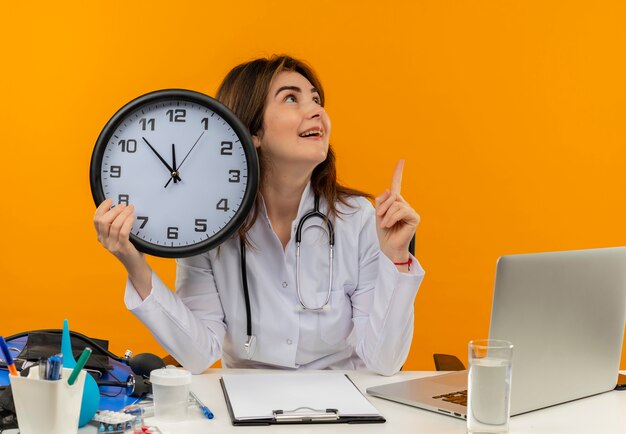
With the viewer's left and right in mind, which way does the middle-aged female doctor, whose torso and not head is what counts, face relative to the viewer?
facing the viewer

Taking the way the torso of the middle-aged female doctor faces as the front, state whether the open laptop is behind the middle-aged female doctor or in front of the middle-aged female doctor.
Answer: in front

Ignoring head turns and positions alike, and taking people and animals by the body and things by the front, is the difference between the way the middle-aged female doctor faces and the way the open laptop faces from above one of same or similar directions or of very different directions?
very different directions

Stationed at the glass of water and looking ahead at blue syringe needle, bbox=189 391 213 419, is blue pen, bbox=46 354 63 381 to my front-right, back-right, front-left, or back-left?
front-left

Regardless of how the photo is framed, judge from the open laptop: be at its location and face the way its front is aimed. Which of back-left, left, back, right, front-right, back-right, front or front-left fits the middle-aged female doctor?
front

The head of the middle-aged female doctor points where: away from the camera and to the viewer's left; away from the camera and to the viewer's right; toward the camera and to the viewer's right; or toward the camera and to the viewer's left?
toward the camera and to the viewer's right

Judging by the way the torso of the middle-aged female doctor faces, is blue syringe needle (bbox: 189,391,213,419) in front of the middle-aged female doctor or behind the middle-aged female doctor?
in front

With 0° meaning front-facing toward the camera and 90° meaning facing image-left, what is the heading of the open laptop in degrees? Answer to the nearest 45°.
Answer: approximately 135°

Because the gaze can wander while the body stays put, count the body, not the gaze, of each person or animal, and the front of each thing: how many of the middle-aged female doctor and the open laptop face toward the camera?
1

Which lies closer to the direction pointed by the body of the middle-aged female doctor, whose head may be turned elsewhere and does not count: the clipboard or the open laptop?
the clipboard
